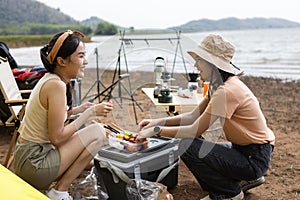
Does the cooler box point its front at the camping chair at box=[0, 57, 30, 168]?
no

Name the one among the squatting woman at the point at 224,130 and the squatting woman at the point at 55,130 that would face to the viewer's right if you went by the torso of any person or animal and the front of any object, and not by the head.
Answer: the squatting woman at the point at 55,130

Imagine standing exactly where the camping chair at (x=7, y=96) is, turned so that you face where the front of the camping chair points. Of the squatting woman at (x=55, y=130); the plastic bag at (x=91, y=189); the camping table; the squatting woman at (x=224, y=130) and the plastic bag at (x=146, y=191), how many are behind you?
0

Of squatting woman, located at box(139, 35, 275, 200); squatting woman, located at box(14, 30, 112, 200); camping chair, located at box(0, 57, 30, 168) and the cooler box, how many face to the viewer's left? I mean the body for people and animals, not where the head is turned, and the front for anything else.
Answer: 1

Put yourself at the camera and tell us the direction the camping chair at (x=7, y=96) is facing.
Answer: facing the viewer and to the right of the viewer

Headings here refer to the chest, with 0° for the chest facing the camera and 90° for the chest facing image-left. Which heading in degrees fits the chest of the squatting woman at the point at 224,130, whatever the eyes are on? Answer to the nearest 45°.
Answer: approximately 90°

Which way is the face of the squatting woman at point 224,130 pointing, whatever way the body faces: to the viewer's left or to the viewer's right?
to the viewer's left

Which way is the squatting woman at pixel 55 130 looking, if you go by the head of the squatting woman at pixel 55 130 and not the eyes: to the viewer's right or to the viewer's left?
to the viewer's right

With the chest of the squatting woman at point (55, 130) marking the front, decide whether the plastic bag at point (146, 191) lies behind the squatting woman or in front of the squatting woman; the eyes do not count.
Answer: in front

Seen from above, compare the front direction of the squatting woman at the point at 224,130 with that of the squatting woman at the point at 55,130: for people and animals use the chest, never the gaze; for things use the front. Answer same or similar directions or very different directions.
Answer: very different directions

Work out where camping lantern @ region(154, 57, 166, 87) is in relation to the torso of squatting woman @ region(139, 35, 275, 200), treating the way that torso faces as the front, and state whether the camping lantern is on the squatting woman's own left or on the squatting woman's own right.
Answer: on the squatting woman's own right

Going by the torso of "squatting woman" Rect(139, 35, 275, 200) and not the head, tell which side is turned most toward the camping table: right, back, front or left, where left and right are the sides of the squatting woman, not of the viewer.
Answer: right

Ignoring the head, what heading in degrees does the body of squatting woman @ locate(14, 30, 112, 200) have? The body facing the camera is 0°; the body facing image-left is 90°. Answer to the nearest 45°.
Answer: approximately 270°

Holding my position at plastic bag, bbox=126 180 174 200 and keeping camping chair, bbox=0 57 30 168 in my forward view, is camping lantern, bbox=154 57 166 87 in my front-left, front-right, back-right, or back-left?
front-right

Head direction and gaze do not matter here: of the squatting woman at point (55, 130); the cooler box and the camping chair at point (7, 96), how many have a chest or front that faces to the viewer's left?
0

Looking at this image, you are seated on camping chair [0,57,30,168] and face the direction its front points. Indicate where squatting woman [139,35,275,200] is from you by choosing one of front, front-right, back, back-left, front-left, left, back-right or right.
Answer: front
